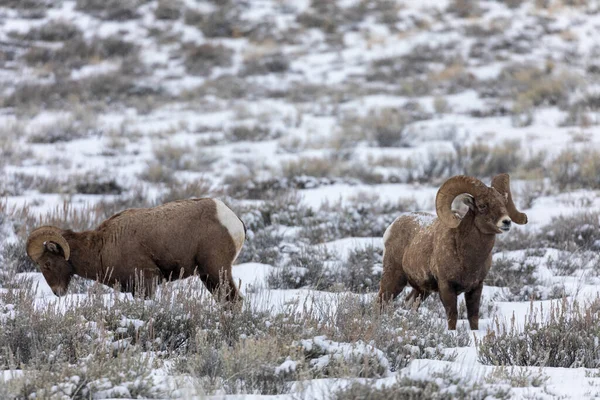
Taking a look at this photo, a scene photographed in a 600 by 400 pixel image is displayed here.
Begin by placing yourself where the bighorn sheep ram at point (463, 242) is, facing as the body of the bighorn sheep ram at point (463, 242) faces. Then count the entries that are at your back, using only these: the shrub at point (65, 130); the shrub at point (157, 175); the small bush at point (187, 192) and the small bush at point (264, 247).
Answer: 4

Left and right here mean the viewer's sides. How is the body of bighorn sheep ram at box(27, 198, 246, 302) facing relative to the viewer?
facing to the left of the viewer

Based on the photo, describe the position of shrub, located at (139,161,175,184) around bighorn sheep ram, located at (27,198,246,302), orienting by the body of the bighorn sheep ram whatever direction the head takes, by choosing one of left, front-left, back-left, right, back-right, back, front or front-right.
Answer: right

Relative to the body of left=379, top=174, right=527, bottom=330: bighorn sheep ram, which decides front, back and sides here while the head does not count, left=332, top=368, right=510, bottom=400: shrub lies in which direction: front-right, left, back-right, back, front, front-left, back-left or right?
front-right

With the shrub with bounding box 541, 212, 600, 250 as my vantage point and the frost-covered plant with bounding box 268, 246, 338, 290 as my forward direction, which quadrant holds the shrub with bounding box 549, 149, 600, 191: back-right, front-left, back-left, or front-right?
back-right

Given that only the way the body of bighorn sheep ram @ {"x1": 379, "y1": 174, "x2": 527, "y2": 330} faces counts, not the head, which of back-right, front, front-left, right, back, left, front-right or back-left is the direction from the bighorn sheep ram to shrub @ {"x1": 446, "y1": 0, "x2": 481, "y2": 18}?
back-left

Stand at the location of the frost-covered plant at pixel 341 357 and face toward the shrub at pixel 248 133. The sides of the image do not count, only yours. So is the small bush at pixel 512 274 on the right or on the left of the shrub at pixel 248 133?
right

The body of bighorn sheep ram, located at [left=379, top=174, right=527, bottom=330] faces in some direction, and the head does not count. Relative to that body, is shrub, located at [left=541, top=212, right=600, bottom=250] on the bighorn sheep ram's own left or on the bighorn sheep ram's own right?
on the bighorn sheep ram's own left

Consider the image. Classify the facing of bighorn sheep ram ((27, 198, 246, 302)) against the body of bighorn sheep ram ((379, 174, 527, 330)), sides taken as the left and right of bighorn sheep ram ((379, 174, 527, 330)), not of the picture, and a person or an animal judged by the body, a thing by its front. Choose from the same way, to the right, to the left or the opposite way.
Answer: to the right

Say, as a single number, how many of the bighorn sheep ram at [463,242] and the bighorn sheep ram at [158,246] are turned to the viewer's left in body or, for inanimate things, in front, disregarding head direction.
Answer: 1

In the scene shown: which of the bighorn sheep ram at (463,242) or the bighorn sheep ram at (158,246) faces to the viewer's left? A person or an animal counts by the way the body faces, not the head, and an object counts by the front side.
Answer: the bighorn sheep ram at (158,246)

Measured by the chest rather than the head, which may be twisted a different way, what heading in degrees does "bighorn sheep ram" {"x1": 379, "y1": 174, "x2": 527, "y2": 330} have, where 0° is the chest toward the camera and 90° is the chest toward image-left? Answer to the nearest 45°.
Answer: approximately 315°

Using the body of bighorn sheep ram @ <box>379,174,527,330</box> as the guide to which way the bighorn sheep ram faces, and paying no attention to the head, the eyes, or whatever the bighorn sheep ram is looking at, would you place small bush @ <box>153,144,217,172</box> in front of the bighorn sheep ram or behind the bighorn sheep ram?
behind

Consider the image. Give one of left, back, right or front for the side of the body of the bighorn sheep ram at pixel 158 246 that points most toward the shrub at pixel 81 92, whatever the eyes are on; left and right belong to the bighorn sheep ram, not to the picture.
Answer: right

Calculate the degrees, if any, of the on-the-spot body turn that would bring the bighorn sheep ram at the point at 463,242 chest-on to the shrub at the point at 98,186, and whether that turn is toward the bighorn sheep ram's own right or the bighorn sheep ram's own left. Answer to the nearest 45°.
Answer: approximately 180°

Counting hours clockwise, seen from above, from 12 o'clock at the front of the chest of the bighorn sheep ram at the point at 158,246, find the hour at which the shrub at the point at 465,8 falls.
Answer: The shrub is roughly at 4 o'clock from the bighorn sheep ram.
